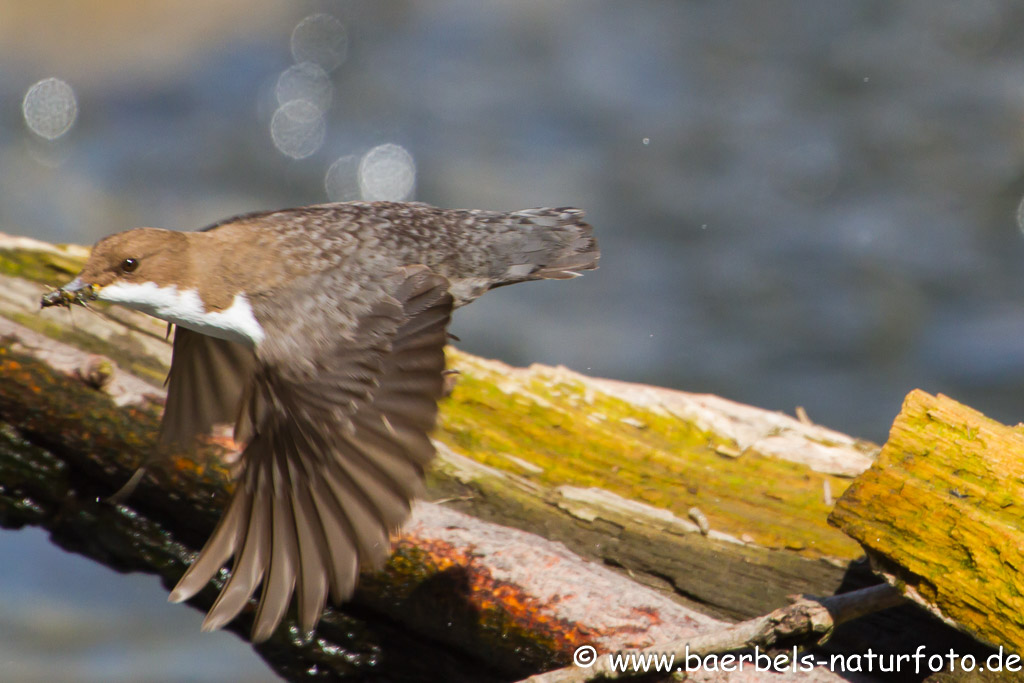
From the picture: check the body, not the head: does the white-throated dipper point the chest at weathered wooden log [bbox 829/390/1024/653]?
no

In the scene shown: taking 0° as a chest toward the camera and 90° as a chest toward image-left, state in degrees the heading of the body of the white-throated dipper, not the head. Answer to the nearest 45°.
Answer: approximately 90°
